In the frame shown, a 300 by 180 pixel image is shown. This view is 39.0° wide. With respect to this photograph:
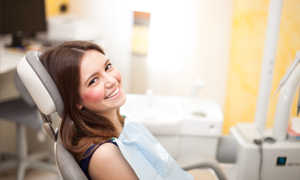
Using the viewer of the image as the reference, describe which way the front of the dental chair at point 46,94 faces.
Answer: facing to the right of the viewer

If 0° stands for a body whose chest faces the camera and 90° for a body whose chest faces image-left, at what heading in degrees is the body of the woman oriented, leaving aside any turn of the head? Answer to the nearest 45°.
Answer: approximately 270°

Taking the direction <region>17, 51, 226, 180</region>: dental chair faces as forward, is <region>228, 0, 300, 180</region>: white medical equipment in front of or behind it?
in front

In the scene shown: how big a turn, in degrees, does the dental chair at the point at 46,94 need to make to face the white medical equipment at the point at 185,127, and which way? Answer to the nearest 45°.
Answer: approximately 45° to its left

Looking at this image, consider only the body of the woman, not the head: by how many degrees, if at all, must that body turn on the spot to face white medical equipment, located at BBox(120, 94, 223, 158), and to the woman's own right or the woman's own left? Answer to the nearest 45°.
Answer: approximately 45° to the woman's own left
